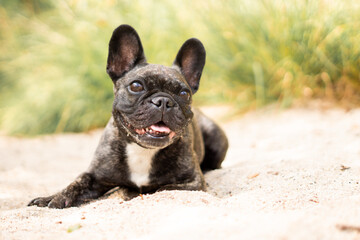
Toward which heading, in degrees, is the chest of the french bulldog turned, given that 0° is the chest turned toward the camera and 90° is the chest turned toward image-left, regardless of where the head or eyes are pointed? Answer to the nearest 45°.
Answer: approximately 45°
